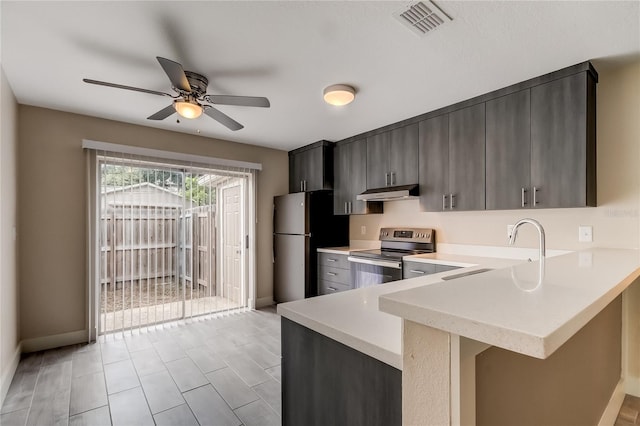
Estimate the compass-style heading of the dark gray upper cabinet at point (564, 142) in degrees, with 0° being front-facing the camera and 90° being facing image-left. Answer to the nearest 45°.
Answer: approximately 45°

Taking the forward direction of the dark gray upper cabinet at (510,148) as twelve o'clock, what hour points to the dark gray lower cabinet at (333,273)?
The dark gray lower cabinet is roughly at 2 o'clock from the dark gray upper cabinet.

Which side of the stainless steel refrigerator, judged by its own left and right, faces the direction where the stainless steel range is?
left

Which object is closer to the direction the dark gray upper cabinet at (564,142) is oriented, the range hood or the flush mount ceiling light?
the flush mount ceiling light

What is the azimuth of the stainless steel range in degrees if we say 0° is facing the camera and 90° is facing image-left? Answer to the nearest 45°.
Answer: approximately 45°

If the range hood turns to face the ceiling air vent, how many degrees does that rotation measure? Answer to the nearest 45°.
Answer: approximately 45° to its left

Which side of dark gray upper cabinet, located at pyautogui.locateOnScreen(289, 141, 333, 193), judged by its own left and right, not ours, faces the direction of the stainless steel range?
left
